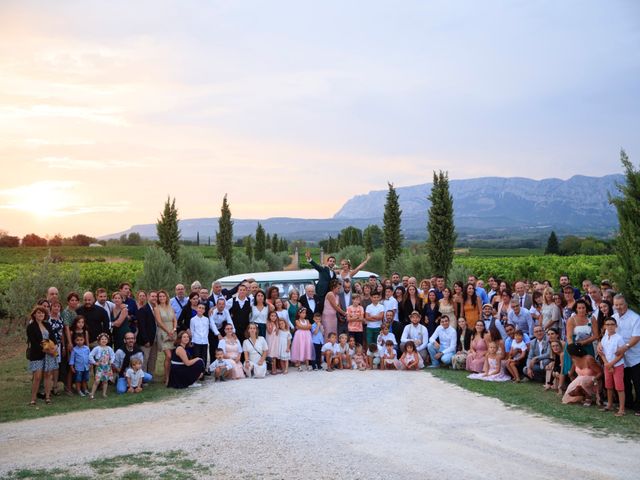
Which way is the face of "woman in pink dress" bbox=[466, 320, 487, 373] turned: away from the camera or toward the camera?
toward the camera

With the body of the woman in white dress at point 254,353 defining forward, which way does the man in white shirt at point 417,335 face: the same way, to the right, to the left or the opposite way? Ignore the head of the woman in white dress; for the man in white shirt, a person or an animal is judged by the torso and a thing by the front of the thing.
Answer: the same way

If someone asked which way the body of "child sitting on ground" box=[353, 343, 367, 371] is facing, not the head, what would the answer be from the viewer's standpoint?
toward the camera

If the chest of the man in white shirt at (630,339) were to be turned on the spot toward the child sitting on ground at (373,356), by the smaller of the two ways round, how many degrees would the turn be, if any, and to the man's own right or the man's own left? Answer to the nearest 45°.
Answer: approximately 90° to the man's own right

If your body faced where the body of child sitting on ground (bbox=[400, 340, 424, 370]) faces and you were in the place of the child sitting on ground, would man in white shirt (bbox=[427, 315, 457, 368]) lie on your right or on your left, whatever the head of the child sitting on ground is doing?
on your left

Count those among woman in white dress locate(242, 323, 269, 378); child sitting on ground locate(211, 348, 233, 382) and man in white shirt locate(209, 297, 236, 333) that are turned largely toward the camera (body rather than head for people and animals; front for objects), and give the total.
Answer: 3

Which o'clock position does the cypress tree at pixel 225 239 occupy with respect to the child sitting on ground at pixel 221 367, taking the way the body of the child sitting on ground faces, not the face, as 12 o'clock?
The cypress tree is roughly at 6 o'clock from the child sitting on ground.

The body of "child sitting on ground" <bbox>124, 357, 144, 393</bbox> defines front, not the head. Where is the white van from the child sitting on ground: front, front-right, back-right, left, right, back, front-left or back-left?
back-left

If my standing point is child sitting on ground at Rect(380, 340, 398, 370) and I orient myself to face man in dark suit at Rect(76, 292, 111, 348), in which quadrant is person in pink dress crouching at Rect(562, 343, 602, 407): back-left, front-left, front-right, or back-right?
back-left

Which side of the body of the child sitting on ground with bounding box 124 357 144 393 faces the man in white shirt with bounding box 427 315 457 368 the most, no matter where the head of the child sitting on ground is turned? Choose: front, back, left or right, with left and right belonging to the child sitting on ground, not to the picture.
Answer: left

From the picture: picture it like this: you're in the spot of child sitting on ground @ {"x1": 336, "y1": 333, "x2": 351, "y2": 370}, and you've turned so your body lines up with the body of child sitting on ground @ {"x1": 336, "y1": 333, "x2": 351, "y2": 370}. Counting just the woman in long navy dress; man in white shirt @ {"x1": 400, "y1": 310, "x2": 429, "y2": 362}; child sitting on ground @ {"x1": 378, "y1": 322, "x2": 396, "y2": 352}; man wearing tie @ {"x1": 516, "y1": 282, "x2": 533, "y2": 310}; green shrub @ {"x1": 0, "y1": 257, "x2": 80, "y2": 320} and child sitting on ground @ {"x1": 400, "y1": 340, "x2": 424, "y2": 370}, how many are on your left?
4

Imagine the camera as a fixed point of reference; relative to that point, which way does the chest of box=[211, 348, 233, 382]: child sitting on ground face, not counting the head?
toward the camera

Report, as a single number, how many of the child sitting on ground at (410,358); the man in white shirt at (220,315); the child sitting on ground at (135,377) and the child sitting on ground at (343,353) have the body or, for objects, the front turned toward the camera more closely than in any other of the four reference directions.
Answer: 4

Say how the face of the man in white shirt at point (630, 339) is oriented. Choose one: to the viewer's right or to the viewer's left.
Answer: to the viewer's left

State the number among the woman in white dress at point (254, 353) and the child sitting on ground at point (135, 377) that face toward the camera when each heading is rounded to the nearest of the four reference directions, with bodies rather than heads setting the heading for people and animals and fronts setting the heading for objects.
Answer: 2

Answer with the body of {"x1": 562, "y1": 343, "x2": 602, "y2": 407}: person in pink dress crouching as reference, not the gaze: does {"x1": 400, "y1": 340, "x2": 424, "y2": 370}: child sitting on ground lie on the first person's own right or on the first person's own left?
on the first person's own right

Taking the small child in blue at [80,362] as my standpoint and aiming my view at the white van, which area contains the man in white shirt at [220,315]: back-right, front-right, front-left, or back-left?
front-right

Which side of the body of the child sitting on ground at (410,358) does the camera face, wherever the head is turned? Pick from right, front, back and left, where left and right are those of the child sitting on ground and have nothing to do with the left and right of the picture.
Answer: front
